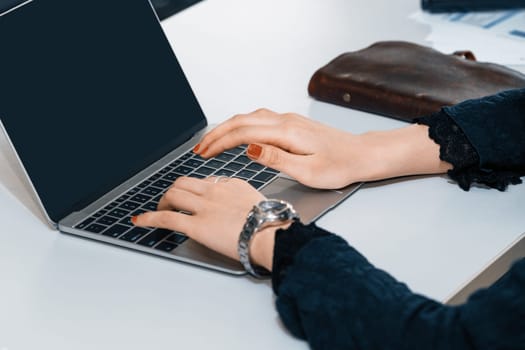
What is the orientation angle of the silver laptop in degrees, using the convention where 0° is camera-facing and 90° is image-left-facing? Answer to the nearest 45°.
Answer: approximately 315°
